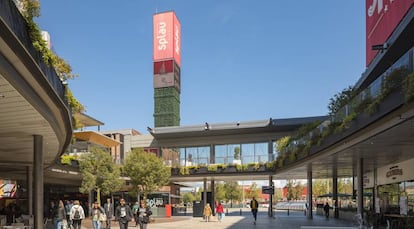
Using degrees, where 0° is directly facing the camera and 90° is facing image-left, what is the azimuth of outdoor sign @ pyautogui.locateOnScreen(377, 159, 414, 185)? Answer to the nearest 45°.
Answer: approximately 45°

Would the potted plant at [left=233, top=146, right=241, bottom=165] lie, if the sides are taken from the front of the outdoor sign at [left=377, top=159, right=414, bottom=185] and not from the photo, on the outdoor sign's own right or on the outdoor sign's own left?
on the outdoor sign's own right

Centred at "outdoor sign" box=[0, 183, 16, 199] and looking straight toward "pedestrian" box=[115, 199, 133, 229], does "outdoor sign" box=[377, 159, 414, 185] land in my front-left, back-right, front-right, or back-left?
front-left

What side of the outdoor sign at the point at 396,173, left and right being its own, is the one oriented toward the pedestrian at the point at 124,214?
front
